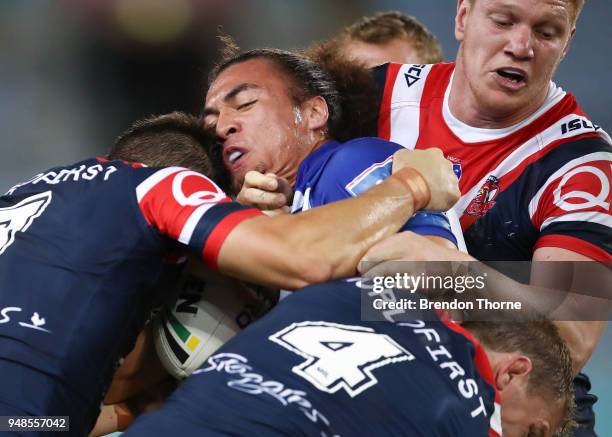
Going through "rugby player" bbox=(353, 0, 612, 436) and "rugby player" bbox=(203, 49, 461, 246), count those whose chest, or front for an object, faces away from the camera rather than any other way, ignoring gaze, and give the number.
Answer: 0

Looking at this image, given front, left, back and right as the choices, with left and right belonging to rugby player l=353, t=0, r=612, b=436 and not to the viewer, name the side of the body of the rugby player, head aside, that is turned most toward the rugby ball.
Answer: front

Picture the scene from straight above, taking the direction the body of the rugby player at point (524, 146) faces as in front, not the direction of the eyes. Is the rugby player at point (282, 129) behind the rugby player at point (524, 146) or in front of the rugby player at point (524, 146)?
in front

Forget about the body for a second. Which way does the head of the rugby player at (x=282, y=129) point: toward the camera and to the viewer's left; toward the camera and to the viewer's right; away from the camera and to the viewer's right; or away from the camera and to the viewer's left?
toward the camera and to the viewer's left

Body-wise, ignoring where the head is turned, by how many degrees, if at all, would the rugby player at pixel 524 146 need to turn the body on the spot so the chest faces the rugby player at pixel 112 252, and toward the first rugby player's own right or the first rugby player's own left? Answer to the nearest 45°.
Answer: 0° — they already face them

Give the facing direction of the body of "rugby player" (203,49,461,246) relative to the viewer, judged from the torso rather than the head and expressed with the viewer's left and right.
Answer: facing the viewer and to the left of the viewer

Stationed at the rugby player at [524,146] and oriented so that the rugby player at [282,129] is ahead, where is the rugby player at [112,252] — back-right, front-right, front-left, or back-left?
front-left

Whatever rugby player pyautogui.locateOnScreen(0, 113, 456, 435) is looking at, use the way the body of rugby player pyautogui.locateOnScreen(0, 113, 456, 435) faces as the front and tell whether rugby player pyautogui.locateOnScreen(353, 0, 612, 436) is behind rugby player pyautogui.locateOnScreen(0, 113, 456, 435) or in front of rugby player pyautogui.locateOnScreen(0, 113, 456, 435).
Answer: in front

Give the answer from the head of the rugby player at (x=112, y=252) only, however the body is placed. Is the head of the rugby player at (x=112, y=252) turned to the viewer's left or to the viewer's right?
to the viewer's right

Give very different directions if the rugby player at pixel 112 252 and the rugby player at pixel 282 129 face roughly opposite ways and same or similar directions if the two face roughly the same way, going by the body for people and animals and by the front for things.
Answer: very different directions

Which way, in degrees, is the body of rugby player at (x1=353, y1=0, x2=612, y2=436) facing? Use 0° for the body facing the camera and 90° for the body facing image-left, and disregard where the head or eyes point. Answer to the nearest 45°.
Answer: approximately 45°

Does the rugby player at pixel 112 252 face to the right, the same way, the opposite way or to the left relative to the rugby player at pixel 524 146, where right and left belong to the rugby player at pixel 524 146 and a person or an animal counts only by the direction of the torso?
the opposite way

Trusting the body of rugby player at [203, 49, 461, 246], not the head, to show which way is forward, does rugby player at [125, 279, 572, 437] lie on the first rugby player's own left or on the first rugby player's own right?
on the first rugby player's own left

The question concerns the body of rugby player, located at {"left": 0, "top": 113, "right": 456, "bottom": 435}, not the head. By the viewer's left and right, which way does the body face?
facing away from the viewer and to the right of the viewer

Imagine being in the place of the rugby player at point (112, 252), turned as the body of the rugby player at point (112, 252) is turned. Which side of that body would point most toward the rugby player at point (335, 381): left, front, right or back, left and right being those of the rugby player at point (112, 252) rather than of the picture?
right
